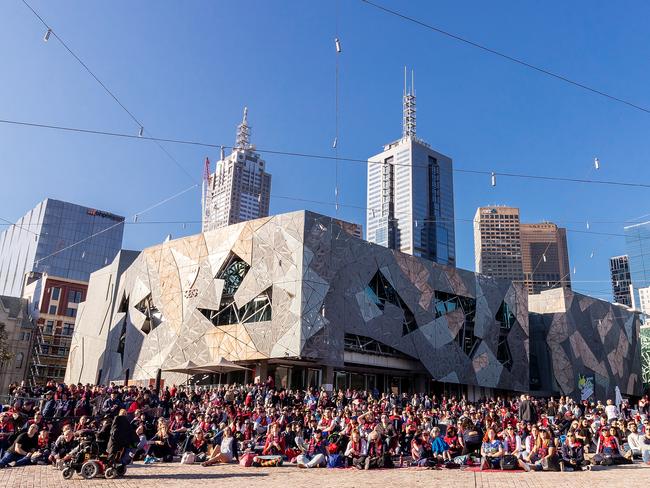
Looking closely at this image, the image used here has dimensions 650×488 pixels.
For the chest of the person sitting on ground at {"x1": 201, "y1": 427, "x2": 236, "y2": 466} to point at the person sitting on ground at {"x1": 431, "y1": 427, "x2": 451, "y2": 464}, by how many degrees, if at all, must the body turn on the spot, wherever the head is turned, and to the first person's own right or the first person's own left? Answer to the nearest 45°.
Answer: approximately 135° to the first person's own left

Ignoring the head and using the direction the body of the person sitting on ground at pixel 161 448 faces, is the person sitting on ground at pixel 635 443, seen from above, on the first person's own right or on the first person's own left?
on the first person's own left

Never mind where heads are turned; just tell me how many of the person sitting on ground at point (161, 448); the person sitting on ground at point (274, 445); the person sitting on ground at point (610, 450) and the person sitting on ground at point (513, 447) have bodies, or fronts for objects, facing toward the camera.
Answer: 4

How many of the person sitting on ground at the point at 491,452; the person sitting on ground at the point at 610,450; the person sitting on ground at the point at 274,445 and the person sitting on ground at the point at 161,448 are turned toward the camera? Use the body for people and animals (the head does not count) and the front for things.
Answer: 4

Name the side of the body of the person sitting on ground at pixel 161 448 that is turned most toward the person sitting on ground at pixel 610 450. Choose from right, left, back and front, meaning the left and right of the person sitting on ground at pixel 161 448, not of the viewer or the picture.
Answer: left

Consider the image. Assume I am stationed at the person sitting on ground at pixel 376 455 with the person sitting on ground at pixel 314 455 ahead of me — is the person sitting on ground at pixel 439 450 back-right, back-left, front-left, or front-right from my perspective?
back-right

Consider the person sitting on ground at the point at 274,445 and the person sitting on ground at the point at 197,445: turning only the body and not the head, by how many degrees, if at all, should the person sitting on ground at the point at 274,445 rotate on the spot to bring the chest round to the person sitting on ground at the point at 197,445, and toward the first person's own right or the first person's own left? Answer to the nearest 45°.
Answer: approximately 90° to the first person's own right

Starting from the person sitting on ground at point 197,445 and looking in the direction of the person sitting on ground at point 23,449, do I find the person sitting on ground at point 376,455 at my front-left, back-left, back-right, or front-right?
back-left

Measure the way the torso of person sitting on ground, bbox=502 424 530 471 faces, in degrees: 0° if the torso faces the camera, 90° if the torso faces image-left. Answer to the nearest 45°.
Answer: approximately 0°

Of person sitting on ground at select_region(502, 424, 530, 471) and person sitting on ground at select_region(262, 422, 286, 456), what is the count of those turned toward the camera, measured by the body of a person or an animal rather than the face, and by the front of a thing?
2

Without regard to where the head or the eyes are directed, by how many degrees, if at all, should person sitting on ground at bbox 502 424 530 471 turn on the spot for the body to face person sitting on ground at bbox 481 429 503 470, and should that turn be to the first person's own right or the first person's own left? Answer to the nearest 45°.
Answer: approximately 45° to the first person's own right

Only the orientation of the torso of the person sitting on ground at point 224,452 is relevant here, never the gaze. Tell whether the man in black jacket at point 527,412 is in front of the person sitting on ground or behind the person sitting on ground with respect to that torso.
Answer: behind

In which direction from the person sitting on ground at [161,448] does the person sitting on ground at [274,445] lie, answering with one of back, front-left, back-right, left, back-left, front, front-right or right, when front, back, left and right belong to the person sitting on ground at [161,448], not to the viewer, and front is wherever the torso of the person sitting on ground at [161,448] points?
left

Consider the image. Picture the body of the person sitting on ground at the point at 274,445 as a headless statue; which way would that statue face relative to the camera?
toward the camera
